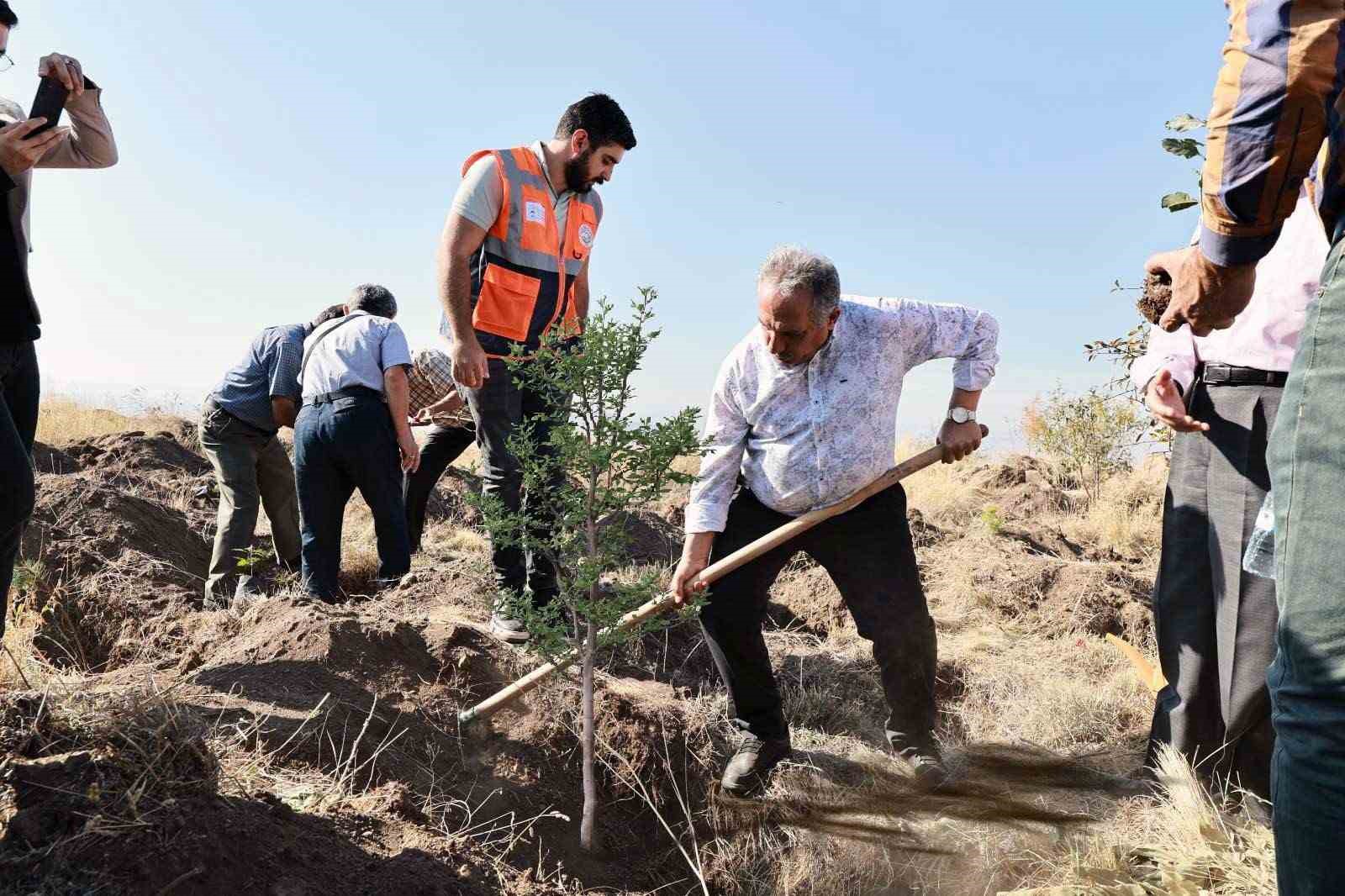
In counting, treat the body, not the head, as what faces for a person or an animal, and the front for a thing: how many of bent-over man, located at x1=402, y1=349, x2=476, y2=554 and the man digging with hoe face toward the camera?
1

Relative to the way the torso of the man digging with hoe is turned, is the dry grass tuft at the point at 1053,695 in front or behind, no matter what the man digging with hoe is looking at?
behind

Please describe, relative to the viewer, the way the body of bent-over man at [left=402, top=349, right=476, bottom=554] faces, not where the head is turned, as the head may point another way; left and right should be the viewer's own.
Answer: facing to the left of the viewer

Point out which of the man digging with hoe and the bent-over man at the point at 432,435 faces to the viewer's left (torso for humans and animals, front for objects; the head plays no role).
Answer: the bent-over man

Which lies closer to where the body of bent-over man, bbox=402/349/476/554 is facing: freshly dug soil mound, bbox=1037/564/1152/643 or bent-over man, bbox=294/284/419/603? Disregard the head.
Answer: the bent-over man

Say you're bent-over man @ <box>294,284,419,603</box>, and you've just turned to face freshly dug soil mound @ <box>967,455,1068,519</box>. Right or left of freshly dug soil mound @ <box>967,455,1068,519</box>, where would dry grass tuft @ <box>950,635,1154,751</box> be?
right

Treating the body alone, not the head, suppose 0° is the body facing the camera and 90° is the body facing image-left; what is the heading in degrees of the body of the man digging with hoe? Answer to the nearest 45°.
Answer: approximately 0°

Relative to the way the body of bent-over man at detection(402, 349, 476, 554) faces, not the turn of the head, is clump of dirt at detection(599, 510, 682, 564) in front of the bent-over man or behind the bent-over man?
behind

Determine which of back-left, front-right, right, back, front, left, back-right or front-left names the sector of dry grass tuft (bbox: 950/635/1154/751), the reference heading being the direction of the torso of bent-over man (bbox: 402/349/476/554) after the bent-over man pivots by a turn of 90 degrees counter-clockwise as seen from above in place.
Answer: front-left

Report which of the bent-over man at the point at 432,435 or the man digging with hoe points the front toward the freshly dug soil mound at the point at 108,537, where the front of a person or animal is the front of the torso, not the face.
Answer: the bent-over man

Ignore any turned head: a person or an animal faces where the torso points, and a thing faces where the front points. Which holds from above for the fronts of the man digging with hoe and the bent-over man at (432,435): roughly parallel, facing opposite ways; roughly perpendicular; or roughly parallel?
roughly perpendicular
